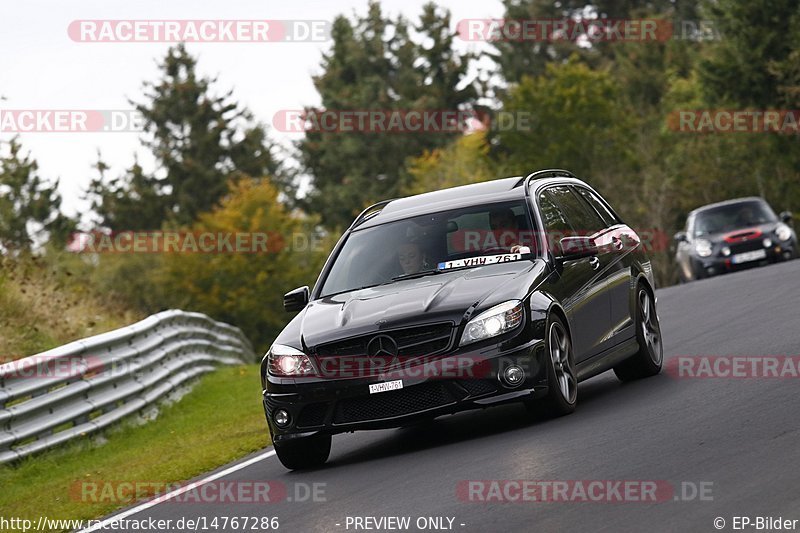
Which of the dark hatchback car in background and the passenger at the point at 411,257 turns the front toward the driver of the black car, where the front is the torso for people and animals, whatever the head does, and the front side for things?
the dark hatchback car in background

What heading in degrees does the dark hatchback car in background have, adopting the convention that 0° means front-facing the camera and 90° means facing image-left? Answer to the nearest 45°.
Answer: approximately 0°

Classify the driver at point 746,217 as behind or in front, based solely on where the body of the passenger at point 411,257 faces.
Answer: behind

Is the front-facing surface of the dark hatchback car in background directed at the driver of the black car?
yes

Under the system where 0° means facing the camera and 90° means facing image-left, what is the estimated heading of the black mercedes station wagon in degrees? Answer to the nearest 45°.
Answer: approximately 45°

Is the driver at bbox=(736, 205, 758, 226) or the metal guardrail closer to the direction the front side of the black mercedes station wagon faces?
the metal guardrail

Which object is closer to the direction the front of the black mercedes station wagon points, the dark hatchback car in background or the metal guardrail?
the metal guardrail

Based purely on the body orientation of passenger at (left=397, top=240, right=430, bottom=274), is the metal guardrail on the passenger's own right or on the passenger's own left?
on the passenger's own right
